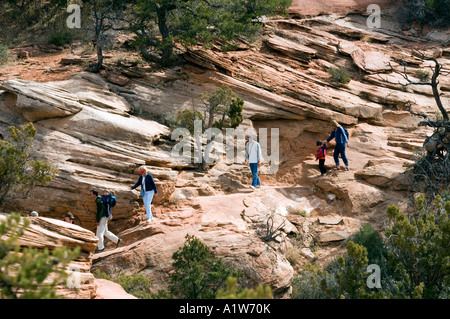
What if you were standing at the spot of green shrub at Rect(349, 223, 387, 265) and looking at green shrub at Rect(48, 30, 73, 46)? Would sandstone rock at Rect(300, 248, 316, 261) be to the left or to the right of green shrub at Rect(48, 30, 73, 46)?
left

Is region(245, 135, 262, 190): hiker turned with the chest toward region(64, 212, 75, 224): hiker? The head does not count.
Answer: yes

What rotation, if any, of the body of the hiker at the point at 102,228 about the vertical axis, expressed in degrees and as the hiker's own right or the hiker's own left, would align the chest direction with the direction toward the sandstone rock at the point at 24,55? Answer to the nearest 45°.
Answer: approximately 90° to the hiker's own right

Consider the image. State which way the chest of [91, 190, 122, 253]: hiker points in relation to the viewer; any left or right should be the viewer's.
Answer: facing to the left of the viewer

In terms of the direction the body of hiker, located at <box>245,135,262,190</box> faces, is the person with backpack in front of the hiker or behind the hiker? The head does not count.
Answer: in front

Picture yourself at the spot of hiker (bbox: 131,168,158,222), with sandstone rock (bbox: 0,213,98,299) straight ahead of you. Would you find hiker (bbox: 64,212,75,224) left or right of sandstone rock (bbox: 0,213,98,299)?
right

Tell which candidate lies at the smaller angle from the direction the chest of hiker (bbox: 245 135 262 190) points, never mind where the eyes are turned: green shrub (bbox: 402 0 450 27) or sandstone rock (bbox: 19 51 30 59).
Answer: the sandstone rock

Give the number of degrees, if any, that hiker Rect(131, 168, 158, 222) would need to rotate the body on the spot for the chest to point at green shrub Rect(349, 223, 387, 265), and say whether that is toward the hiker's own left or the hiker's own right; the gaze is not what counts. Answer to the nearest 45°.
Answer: approximately 135° to the hiker's own left

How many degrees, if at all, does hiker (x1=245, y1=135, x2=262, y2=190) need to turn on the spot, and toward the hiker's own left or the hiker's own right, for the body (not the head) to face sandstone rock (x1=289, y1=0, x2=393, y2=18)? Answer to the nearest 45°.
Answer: approximately 135° to the hiker's own right

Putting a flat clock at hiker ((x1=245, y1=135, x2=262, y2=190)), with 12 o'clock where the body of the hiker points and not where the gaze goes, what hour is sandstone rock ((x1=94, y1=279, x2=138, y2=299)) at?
The sandstone rock is roughly at 11 o'clock from the hiker.
